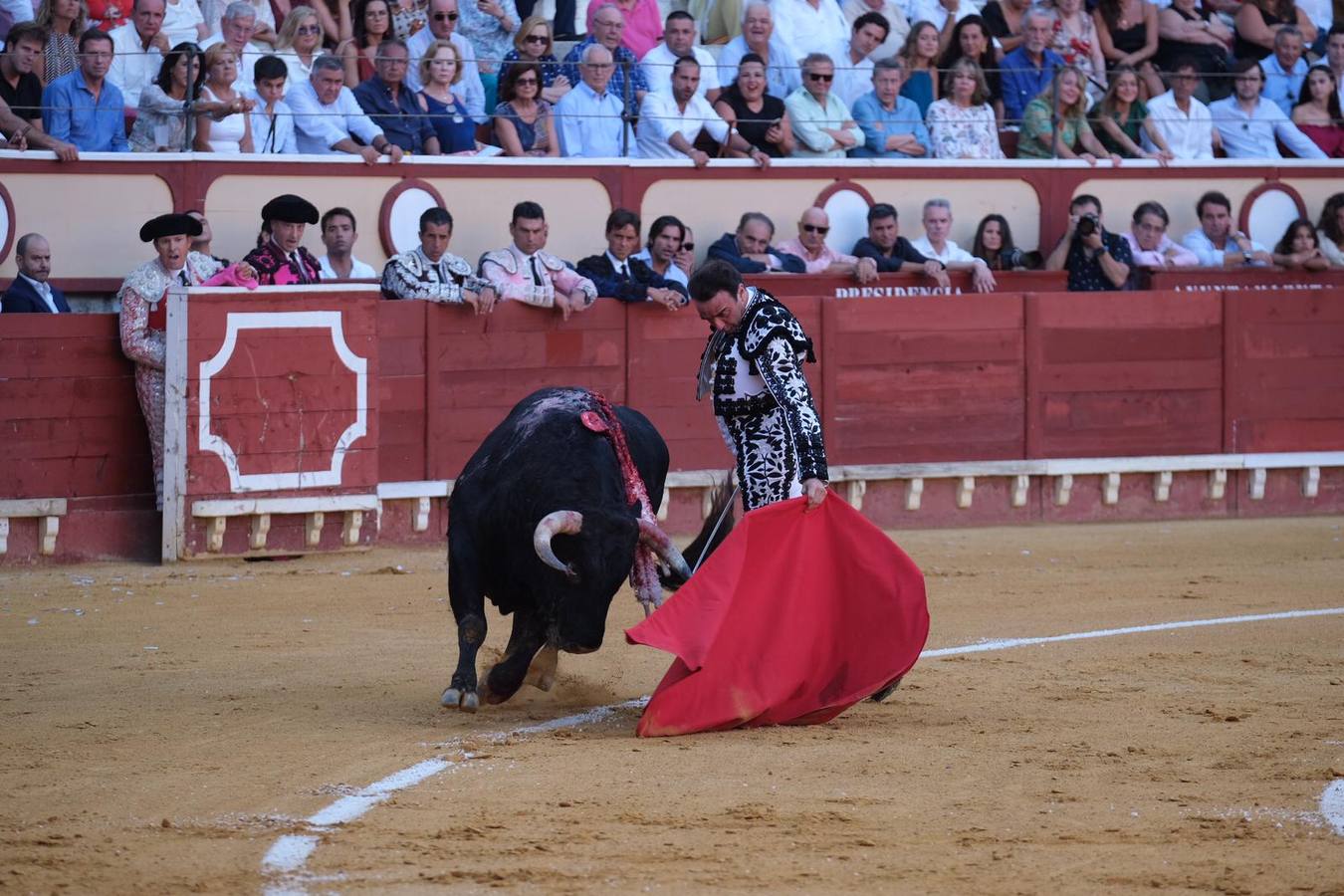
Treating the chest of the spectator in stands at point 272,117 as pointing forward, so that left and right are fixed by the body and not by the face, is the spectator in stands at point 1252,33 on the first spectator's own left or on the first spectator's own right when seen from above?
on the first spectator's own left

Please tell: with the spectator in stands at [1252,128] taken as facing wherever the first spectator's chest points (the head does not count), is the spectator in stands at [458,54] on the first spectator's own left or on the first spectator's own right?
on the first spectator's own right

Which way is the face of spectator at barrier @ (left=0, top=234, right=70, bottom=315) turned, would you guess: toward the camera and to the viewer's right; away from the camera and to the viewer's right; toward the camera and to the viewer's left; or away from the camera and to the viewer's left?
toward the camera and to the viewer's right

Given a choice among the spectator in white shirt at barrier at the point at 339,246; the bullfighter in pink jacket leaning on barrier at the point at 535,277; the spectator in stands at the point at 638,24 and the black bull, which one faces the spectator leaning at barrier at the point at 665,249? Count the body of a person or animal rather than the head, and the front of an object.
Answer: the spectator in stands at the point at 638,24

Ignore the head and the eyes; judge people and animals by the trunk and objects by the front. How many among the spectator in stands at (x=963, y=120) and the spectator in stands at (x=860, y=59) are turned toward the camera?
2

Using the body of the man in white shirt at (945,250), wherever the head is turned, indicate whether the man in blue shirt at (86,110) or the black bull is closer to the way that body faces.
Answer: the black bull

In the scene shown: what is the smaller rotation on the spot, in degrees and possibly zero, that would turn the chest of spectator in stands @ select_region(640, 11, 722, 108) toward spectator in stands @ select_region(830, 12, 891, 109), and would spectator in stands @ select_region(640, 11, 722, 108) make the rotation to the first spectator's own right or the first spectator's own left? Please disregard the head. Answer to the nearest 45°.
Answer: approximately 135° to the first spectator's own left

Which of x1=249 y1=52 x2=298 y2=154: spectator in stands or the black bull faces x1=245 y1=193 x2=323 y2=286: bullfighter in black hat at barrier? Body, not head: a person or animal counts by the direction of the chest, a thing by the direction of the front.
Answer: x1=249 y1=52 x2=298 y2=154: spectator in stands

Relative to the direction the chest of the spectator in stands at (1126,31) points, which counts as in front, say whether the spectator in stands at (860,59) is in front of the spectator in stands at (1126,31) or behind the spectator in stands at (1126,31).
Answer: in front

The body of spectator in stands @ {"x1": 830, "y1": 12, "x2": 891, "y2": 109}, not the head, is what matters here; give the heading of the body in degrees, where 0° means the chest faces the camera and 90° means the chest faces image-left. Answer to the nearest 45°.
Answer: approximately 0°
